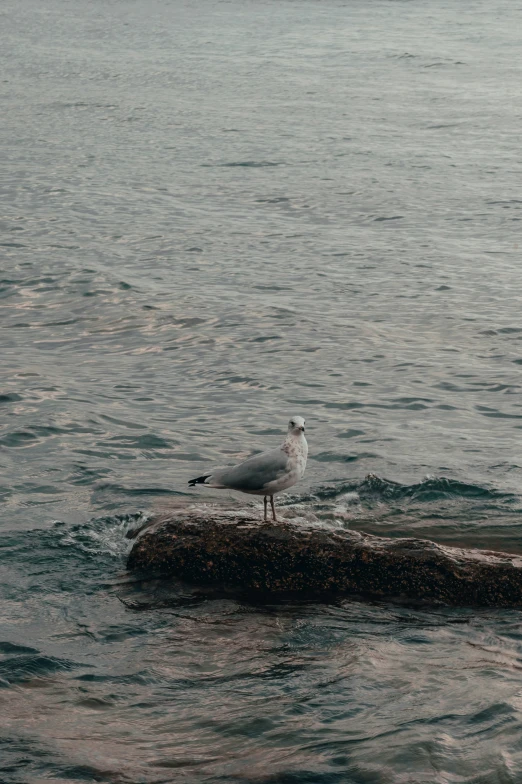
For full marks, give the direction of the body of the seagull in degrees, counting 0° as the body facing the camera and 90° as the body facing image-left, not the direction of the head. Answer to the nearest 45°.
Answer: approximately 270°
